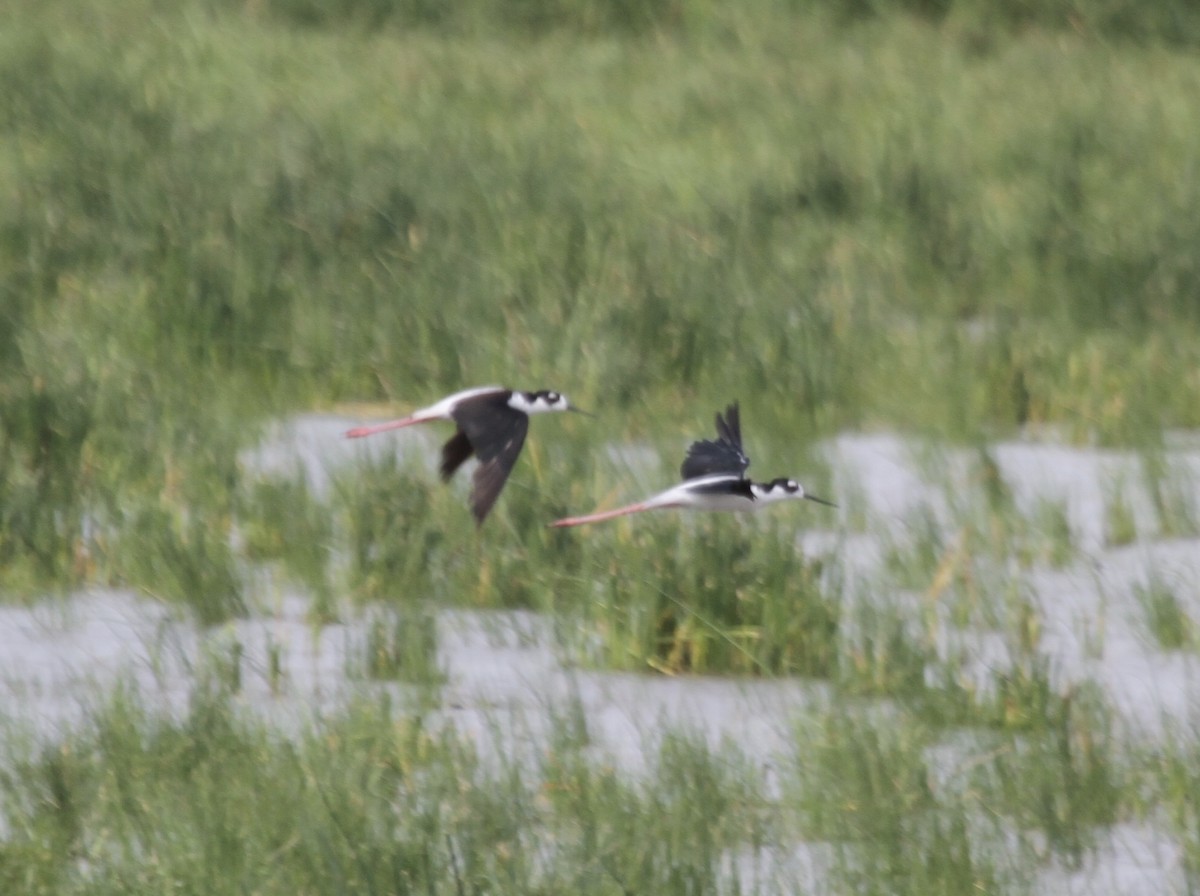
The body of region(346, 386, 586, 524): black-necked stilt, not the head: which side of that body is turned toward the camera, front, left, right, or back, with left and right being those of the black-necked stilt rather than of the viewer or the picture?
right

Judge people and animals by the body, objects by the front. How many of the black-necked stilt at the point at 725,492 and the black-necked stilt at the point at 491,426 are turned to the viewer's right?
2

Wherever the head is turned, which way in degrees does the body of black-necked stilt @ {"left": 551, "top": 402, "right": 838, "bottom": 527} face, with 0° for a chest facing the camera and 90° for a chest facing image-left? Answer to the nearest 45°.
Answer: approximately 270°
